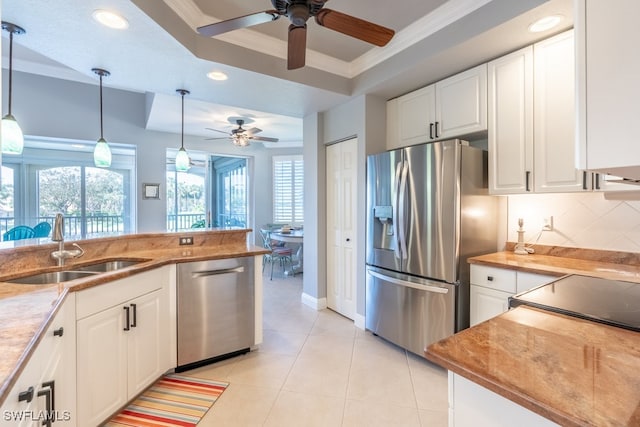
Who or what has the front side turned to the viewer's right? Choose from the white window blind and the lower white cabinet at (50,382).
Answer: the lower white cabinet

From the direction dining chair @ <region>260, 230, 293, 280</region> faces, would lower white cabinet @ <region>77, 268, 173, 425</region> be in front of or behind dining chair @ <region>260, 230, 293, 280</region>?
behind

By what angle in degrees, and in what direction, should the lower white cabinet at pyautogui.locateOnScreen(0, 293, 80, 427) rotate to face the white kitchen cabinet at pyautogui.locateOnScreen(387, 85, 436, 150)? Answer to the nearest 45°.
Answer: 0° — it already faces it

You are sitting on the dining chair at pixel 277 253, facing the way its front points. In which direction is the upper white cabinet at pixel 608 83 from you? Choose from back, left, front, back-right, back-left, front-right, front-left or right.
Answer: back-right

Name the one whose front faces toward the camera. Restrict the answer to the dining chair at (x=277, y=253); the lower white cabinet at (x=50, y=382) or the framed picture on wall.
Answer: the framed picture on wall

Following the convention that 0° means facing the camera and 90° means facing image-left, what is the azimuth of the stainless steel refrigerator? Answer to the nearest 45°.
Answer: approximately 45°

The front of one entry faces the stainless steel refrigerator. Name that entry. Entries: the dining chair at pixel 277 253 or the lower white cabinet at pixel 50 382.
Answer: the lower white cabinet

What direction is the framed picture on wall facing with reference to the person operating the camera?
facing the viewer

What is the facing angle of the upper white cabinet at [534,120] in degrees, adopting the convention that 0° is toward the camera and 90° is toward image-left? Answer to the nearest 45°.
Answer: approximately 45°
